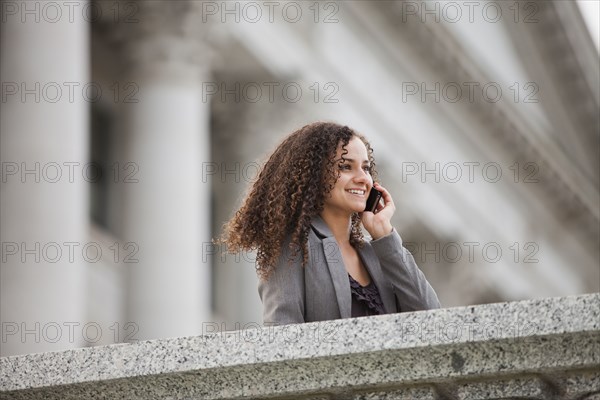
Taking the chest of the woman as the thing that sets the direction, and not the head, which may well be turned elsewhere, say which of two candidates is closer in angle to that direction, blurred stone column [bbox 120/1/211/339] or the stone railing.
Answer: the stone railing

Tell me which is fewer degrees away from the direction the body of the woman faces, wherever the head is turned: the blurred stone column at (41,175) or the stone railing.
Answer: the stone railing

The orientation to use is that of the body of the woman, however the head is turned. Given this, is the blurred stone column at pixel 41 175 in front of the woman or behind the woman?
behind

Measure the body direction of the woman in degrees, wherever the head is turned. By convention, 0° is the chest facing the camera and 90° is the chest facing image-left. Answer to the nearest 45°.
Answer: approximately 315°

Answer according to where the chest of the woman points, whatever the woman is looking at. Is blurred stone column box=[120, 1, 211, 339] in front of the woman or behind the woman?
behind
